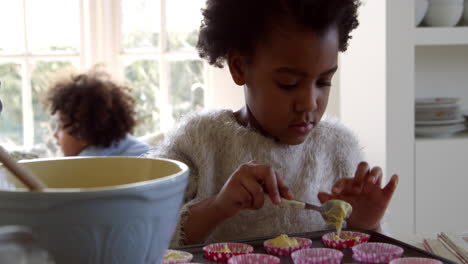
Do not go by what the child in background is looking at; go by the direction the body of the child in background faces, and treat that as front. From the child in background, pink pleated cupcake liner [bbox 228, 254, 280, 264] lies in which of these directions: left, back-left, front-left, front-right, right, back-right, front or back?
back-left

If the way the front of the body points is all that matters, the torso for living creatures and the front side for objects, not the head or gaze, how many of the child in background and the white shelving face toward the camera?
1

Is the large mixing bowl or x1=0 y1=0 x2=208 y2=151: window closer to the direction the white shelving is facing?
the large mixing bowl

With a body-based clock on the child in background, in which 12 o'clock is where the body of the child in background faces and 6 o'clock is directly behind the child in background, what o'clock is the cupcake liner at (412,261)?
The cupcake liner is roughly at 7 o'clock from the child in background.

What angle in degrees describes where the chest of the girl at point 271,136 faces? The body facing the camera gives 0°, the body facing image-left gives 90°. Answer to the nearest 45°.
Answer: approximately 315°

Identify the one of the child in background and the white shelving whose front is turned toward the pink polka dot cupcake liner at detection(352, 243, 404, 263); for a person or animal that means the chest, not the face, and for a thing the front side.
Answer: the white shelving

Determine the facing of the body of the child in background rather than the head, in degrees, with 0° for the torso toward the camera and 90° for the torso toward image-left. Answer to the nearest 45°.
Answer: approximately 135°

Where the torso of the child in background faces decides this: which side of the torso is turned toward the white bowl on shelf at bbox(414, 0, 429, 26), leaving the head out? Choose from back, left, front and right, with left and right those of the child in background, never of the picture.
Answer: back
